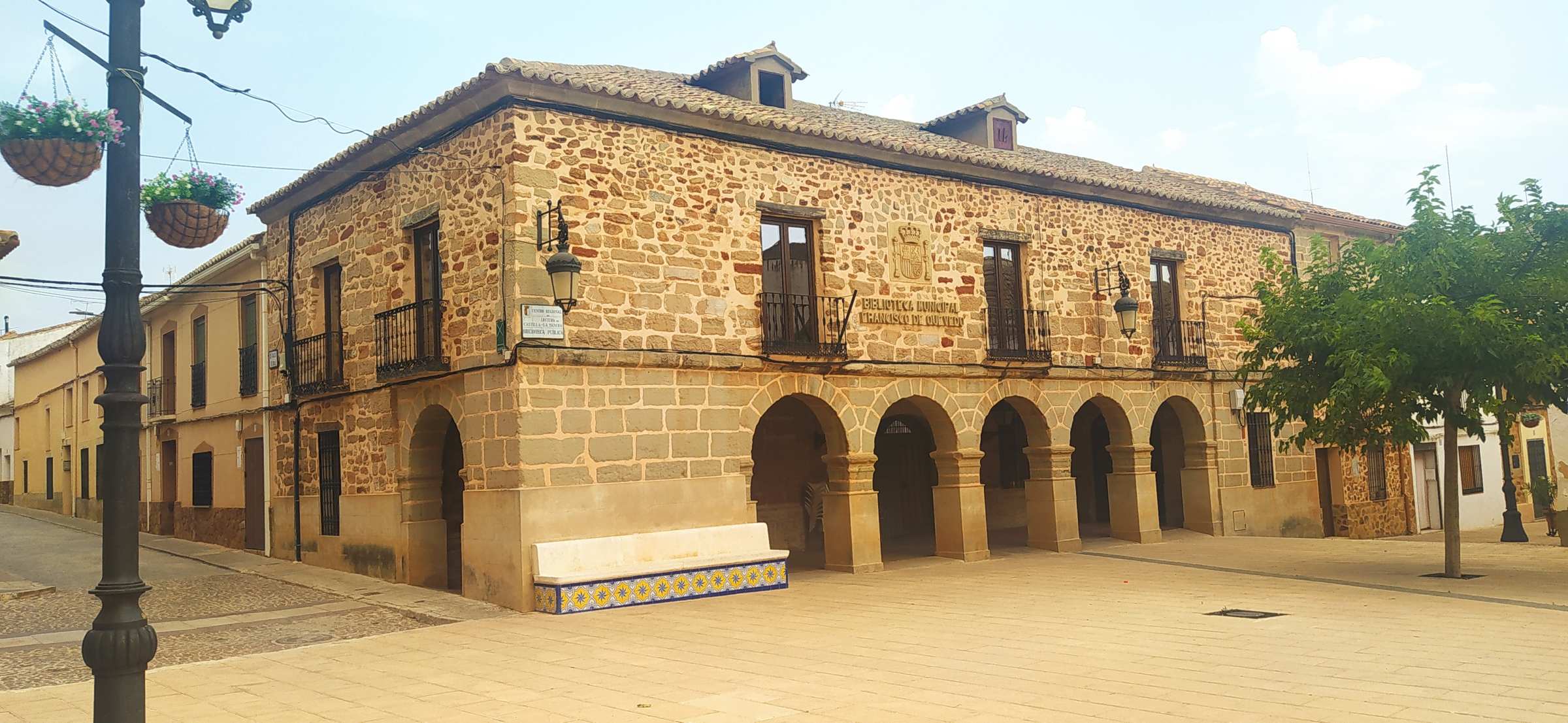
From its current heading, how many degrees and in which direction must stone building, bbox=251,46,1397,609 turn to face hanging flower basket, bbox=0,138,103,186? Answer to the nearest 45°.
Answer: approximately 45° to its right

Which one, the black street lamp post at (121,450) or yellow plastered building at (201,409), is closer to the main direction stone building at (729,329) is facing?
the black street lamp post

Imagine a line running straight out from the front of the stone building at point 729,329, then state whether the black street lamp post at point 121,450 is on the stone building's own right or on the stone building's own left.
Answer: on the stone building's own right

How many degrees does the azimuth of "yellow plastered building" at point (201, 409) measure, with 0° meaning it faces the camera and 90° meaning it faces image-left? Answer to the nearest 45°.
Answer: approximately 45°

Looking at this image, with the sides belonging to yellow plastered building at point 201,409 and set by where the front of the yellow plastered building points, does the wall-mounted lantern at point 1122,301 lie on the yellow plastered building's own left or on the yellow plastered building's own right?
on the yellow plastered building's own left

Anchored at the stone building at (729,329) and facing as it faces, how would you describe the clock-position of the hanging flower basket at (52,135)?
The hanging flower basket is roughly at 2 o'clock from the stone building.

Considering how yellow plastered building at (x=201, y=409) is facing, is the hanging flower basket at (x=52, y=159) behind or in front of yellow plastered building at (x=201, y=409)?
in front
